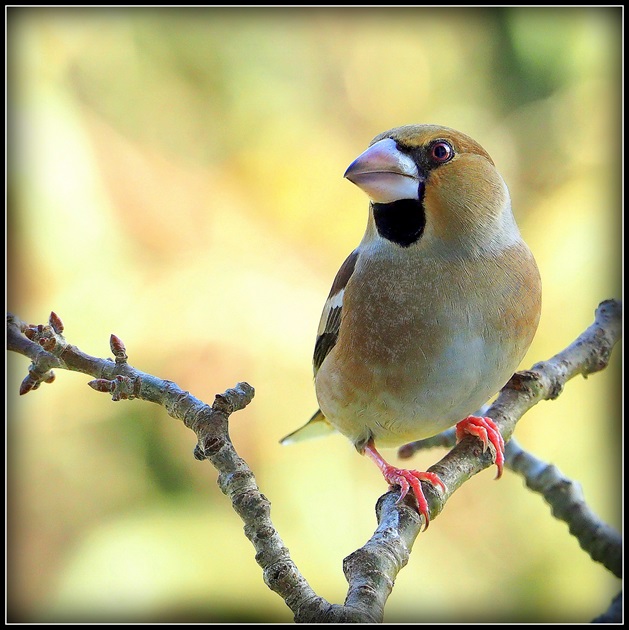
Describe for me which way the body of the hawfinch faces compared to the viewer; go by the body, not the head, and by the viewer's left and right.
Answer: facing the viewer and to the right of the viewer
